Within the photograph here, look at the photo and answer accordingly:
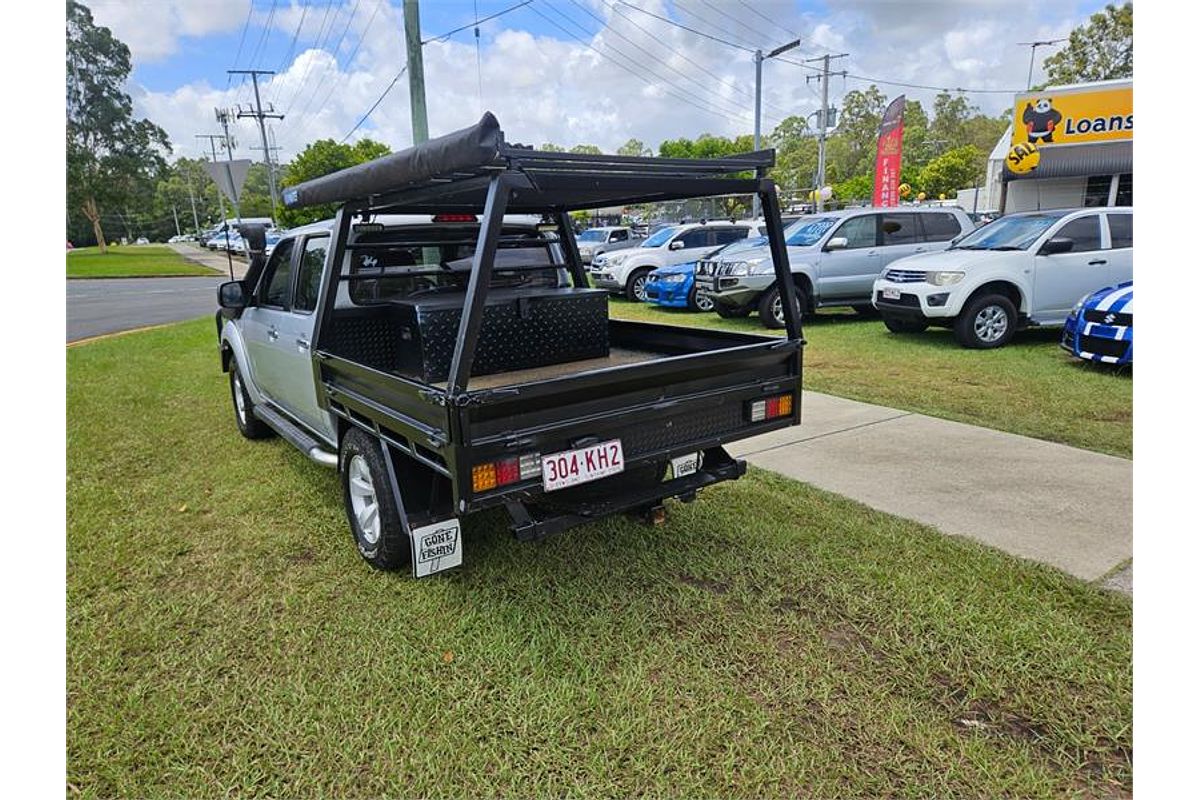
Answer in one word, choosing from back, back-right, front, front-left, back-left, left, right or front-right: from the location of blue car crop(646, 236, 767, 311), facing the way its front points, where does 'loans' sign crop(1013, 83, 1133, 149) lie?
back

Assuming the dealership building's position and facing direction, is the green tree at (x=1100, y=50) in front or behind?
behind

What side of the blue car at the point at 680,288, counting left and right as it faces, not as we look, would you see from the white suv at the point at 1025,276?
left

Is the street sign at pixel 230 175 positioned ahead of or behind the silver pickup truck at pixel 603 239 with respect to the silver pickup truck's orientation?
ahead

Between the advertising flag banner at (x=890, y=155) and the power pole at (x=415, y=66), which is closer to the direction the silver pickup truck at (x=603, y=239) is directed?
the power pole

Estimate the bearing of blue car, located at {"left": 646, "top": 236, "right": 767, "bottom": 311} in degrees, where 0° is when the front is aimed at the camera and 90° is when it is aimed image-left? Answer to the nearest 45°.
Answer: approximately 45°
